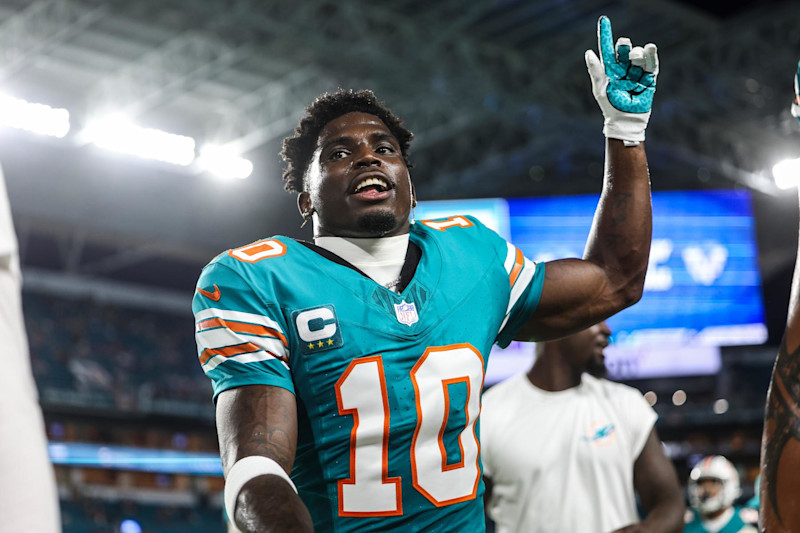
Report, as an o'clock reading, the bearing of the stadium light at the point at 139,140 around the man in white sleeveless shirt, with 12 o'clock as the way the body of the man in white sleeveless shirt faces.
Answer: The stadium light is roughly at 5 o'clock from the man in white sleeveless shirt.

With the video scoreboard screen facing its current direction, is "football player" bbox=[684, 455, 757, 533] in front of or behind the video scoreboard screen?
in front

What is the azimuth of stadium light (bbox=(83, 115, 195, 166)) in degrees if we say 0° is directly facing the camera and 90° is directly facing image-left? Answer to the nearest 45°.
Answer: approximately 315°

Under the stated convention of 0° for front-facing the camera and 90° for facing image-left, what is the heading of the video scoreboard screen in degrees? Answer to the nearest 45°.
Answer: approximately 0°

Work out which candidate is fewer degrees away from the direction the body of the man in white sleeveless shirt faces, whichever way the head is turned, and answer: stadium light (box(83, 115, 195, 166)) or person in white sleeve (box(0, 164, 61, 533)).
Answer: the person in white sleeve

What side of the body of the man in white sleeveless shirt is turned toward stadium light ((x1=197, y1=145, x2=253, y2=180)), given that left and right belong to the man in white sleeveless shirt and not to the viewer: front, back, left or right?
back

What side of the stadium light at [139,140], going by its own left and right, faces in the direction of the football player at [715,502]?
front

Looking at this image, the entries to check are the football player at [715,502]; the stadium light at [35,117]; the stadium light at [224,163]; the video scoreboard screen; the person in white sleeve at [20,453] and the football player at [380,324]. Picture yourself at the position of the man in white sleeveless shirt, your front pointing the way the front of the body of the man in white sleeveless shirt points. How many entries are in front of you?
2

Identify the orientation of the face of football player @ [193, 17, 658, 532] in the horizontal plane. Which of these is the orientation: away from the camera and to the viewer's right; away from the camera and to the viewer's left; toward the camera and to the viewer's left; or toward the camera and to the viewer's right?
toward the camera and to the viewer's right

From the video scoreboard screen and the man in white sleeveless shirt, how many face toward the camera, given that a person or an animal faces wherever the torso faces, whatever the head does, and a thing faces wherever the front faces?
2

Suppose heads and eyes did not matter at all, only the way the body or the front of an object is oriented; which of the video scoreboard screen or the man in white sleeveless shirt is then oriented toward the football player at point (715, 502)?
the video scoreboard screen

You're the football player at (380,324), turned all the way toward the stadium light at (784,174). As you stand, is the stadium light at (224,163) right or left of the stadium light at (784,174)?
left

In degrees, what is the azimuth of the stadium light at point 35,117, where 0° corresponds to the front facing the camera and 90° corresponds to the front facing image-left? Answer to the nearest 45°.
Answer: approximately 315°

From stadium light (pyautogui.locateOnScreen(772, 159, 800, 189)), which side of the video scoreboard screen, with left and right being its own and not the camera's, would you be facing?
left

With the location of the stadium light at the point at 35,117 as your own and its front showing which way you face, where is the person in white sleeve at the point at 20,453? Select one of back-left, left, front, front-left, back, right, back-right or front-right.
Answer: front-right

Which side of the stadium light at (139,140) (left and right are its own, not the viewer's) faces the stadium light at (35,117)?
right

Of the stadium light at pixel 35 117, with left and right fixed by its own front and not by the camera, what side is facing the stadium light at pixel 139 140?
left
